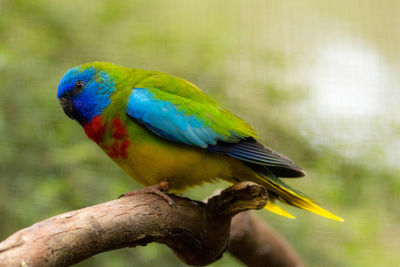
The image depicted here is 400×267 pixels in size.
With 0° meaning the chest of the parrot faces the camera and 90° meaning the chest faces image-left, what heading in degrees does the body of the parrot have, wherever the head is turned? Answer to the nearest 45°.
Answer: approximately 90°
